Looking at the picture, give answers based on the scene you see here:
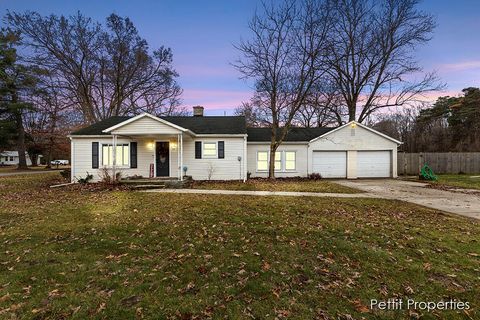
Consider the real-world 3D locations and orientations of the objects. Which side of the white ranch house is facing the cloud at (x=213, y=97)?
back

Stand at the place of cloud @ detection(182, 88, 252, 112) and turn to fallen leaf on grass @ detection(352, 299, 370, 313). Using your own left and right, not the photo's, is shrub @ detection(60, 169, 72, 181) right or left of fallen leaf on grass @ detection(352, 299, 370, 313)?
right

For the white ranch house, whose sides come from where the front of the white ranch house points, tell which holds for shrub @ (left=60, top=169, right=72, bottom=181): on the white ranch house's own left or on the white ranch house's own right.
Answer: on the white ranch house's own right

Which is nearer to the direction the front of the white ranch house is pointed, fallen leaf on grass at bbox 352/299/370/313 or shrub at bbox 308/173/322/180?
the fallen leaf on grass

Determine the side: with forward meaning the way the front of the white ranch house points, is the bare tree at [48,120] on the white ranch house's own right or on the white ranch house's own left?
on the white ranch house's own right

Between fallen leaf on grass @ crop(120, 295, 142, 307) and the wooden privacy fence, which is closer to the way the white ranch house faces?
the fallen leaf on grass

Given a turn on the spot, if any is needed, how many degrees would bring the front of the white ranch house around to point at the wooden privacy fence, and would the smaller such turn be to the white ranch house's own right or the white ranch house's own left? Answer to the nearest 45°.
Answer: approximately 90° to the white ranch house's own left

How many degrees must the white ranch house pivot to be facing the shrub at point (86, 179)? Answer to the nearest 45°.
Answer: approximately 90° to its right

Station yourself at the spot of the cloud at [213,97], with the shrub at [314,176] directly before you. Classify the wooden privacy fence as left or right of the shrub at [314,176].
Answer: left

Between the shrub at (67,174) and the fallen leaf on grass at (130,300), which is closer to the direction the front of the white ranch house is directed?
the fallen leaf on grass

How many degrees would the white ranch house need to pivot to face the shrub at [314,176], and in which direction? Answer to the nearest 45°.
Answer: approximately 90° to its left

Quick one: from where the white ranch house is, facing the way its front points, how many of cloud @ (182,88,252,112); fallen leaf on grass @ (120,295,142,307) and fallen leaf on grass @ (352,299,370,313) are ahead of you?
2

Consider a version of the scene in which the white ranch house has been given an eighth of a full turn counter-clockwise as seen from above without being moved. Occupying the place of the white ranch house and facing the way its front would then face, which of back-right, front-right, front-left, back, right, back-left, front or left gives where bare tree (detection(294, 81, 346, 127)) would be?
left

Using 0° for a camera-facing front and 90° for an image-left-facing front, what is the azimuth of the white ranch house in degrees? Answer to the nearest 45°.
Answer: approximately 0°

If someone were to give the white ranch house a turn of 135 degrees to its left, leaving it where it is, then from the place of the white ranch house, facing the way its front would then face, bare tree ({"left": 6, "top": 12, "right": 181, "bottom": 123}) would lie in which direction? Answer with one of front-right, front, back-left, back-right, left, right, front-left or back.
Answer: left

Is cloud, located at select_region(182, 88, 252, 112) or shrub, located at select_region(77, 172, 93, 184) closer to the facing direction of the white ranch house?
the shrub
